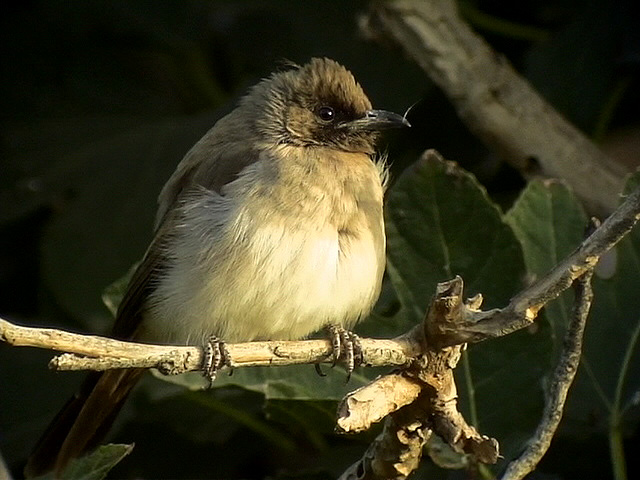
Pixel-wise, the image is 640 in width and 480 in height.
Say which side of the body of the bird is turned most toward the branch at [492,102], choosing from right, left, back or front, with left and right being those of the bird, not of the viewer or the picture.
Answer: left

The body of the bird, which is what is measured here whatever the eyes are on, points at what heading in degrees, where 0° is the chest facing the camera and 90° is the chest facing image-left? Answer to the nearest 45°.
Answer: approximately 315°

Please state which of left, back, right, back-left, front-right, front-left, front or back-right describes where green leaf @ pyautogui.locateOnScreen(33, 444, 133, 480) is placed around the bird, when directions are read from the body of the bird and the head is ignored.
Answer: right

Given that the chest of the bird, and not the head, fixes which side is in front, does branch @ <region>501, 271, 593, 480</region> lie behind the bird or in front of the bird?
in front

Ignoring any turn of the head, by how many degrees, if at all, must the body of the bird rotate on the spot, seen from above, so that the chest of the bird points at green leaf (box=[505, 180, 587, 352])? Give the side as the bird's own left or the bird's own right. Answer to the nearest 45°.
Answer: approximately 45° to the bird's own left
